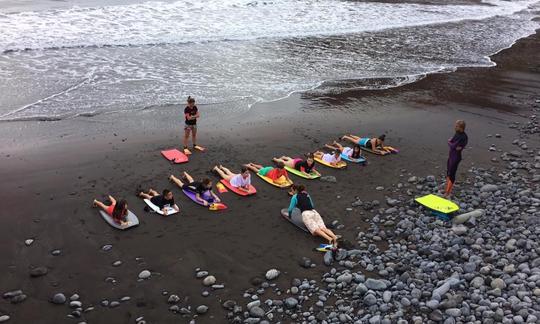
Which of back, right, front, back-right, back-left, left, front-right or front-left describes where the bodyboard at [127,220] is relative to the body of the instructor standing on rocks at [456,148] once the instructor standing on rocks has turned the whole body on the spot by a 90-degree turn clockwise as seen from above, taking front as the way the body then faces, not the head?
back-left

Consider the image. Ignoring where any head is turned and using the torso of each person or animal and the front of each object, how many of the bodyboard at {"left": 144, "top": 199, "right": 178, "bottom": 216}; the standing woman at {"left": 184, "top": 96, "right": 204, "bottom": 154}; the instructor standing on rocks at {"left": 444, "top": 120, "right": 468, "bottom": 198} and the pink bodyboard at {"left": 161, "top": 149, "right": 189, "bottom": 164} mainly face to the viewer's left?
1

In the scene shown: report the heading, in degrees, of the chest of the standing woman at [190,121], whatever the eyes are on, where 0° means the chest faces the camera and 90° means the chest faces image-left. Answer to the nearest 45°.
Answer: approximately 315°

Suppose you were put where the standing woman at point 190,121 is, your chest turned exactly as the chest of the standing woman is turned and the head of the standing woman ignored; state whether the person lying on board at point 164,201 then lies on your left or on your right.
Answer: on your right

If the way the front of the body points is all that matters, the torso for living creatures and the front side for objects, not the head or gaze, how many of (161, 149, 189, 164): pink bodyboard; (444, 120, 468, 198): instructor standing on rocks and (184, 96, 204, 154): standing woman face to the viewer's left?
1

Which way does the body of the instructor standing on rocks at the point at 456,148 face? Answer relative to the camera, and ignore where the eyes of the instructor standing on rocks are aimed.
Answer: to the viewer's left

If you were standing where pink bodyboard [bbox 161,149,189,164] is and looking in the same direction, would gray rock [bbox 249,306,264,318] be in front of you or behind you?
in front

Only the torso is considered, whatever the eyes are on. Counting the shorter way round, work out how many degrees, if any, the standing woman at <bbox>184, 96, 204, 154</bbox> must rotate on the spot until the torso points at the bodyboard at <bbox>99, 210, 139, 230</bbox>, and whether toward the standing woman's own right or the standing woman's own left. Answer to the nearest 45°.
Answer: approximately 45° to the standing woman's own right

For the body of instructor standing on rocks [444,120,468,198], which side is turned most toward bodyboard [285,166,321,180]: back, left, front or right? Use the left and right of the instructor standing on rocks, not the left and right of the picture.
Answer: front

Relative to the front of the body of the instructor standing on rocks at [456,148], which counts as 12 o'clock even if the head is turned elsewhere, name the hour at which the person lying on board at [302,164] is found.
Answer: The person lying on board is roughly at 12 o'clock from the instructor standing on rocks.
